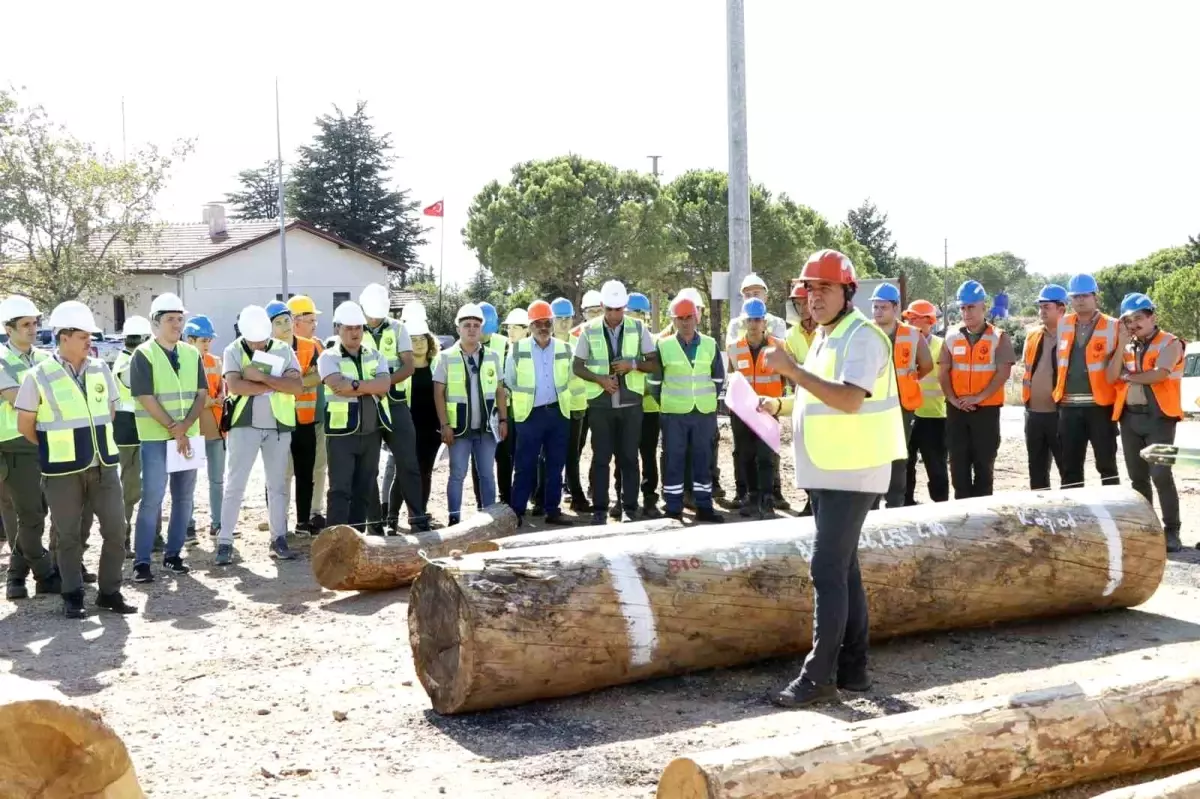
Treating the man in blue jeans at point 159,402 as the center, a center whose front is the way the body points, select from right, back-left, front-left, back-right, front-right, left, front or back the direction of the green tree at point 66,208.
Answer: back-left

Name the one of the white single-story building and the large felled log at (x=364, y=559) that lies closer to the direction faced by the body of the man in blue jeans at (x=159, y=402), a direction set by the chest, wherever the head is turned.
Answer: the large felled log

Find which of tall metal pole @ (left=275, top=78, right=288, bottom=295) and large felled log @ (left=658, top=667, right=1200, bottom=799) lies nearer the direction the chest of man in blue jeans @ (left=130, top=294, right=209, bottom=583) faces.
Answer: the large felled log

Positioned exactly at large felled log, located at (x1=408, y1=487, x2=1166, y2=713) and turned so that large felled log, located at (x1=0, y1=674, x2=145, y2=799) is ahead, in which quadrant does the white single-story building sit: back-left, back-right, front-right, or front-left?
back-right

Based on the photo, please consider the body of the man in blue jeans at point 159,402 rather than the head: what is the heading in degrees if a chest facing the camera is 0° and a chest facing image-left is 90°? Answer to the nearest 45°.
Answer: approximately 315°

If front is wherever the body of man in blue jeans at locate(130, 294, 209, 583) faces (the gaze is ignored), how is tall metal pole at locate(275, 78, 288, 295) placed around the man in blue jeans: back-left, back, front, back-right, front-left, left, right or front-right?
back-left

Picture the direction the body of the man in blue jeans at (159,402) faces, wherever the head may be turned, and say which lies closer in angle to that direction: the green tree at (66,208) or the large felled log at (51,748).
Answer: the large felled log

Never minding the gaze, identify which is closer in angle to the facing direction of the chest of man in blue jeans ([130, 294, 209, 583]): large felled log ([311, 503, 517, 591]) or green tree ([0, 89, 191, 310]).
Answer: the large felled log

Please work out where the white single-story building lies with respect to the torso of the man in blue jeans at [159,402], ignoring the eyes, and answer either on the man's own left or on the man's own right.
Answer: on the man's own left
